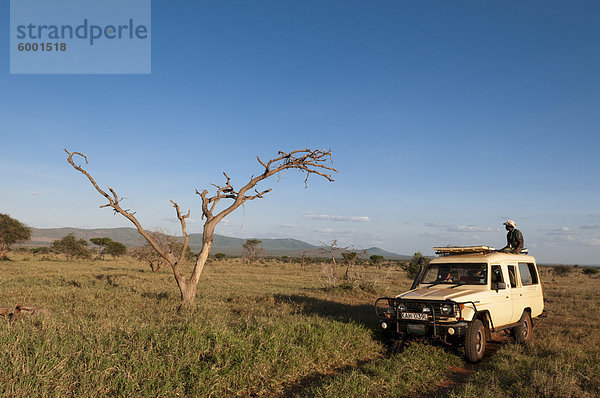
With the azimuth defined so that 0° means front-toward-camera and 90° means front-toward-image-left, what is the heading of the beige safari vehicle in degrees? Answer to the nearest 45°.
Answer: approximately 45°

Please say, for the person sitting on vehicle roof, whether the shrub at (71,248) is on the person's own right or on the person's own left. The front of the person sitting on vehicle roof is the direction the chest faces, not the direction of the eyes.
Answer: on the person's own right

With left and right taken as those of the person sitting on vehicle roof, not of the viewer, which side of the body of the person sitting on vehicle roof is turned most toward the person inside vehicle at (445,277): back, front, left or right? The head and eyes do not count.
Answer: front
